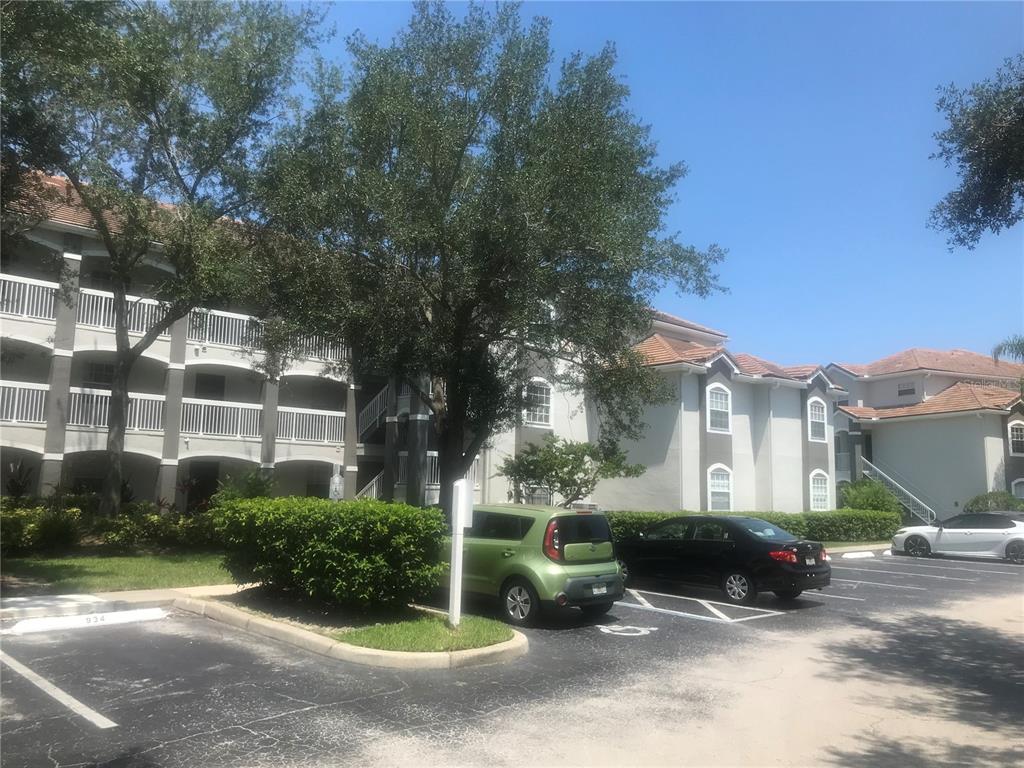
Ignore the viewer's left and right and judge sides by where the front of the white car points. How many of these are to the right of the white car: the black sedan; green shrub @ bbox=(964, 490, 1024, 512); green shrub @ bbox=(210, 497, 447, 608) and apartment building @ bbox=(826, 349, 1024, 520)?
2

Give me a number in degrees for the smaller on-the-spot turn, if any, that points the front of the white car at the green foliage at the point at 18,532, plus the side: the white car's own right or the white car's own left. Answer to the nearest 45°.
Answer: approximately 45° to the white car's own left

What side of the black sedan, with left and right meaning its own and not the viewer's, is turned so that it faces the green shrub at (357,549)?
left

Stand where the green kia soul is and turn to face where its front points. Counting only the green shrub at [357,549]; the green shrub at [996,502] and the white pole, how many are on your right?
1

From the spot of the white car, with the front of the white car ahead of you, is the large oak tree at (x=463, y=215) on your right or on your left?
on your left

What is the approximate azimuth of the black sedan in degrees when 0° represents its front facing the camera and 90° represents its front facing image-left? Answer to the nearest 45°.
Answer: approximately 135°

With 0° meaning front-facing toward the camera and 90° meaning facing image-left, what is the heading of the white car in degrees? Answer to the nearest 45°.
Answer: approximately 90°

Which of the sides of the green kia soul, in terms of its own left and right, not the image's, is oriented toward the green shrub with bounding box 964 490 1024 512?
right

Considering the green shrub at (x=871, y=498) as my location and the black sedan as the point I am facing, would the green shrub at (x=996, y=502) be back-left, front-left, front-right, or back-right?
back-left

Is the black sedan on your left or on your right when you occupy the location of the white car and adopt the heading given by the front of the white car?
on your left
